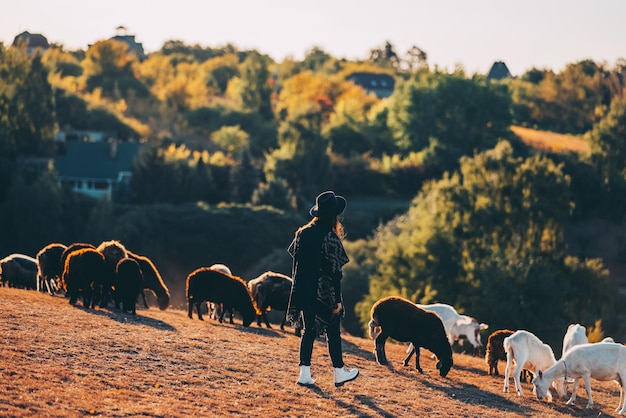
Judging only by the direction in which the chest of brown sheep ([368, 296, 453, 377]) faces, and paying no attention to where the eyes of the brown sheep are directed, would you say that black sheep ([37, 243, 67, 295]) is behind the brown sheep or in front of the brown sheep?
behind

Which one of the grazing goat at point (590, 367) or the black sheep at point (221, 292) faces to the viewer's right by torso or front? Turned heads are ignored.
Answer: the black sheep

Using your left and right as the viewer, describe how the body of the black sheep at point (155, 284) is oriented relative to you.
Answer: facing to the right of the viewer

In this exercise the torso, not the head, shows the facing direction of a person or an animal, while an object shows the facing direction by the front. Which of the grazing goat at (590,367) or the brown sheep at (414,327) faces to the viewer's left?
the grazing goat

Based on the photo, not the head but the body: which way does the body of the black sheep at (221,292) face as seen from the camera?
to the viewer's right

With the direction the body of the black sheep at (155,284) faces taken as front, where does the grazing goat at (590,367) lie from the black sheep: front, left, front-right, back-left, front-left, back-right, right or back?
front-right

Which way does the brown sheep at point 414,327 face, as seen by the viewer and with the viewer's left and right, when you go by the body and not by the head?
facing to the right of the viewer

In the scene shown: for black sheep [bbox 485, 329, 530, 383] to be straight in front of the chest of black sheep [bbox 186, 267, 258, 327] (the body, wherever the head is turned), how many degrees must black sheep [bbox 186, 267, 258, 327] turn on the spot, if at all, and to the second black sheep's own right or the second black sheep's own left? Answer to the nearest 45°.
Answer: approximately 45° to the second black sheep's own right

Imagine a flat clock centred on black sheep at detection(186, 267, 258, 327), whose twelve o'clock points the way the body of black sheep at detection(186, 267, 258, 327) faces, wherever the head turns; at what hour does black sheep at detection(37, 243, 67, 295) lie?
black sheep at detection(37, 243, 67, 295) is roughly at 7 o'clock from black sheep at detection(186, 267, 258, 327).

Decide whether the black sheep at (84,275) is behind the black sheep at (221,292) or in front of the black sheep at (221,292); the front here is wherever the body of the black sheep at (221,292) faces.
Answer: behind
